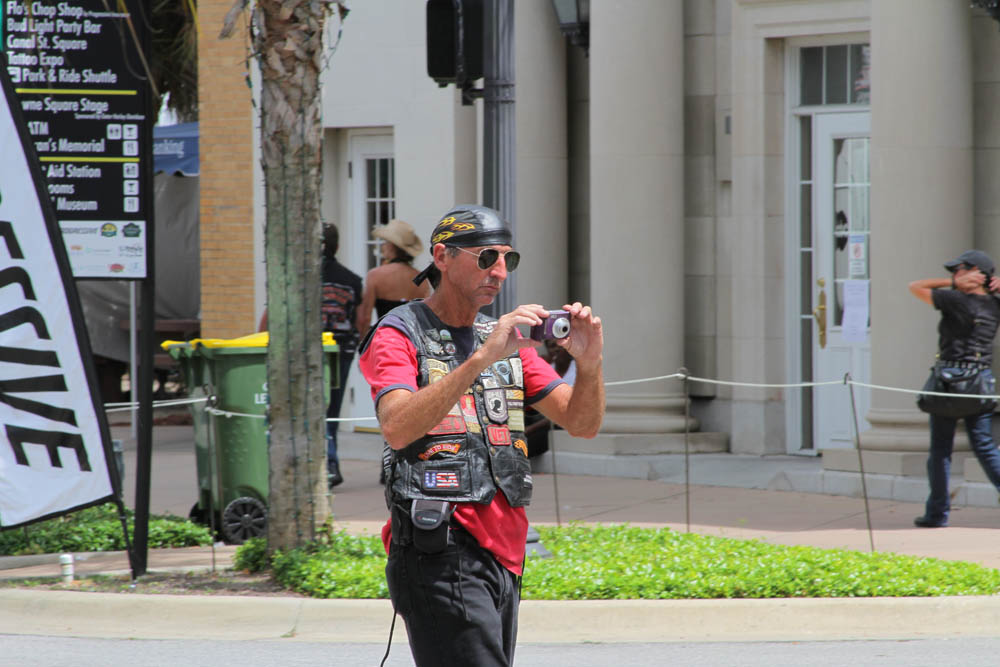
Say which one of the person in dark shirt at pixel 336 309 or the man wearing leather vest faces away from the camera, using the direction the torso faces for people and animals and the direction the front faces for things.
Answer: the person in dark shirt

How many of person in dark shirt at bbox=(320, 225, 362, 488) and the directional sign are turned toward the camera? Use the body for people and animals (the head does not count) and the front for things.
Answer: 1

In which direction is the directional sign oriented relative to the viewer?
toward the camera

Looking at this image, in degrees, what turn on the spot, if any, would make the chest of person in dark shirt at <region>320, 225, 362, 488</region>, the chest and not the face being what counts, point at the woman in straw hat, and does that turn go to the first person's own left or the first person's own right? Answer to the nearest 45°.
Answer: approximately 45° to the first person's own right

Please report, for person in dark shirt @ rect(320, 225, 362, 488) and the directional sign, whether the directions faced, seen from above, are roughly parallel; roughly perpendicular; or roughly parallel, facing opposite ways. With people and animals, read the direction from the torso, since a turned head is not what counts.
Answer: roughly parallel, facing opposite ways

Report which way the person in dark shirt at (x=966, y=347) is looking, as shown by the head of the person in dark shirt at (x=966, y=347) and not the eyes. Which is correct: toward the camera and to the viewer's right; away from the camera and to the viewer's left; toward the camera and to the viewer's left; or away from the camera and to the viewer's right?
toward the camera and to the viewer's left

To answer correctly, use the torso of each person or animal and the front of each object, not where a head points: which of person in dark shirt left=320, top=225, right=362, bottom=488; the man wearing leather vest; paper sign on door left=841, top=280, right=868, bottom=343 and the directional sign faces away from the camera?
the person in dark shirt

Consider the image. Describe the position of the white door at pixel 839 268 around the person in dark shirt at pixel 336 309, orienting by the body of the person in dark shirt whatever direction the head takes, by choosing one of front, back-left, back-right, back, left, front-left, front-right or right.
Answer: right

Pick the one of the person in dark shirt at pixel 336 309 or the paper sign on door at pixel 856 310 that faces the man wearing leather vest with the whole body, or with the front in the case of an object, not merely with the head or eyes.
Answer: the paper sign on door

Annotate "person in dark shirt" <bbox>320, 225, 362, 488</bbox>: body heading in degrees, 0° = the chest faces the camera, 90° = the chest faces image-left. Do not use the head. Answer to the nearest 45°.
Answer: approximately 180°

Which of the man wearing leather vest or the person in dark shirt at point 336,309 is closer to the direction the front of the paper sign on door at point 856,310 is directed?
the man wearing leather vest

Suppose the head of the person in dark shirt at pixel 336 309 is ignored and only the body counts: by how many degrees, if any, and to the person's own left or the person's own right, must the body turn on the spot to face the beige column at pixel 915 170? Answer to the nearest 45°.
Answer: approximately 90° to the person's own right

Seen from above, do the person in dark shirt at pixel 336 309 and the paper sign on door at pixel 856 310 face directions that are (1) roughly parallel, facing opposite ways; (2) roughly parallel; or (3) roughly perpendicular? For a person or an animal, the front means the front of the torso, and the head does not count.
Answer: roughly parallel, facing opposite ways

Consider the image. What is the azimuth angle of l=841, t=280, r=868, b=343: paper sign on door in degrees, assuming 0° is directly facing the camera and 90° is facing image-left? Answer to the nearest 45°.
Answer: approximately 0°

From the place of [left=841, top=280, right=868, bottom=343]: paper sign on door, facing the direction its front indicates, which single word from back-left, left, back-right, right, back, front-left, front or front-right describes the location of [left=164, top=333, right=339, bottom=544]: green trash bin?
front-right

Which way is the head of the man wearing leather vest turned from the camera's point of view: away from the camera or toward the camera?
toward the camera

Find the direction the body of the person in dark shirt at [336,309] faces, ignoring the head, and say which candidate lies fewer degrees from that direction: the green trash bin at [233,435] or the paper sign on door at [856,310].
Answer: the paper sign on door

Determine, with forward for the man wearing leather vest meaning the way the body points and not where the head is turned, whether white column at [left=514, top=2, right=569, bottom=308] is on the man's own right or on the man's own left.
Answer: on the man's own left

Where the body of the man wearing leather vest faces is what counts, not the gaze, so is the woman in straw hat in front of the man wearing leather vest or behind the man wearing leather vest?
behind
